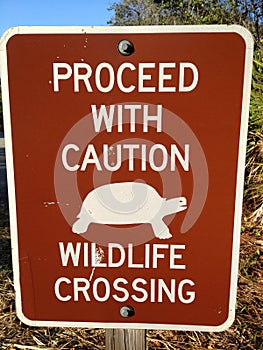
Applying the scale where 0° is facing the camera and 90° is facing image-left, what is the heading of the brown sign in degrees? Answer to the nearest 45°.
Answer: approximately 0°
